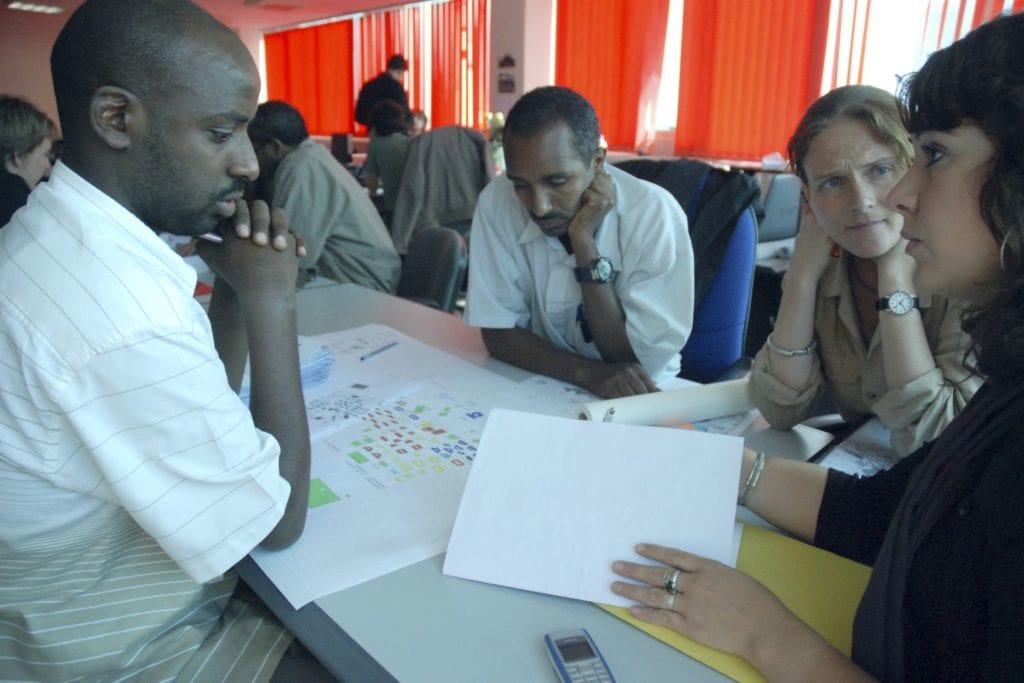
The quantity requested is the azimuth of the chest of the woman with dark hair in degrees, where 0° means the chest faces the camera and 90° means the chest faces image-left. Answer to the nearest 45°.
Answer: approximately 90°

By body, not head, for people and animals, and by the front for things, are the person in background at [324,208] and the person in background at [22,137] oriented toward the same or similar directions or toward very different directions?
very different directions

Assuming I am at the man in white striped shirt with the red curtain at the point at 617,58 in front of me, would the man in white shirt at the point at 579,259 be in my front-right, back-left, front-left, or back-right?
front-right

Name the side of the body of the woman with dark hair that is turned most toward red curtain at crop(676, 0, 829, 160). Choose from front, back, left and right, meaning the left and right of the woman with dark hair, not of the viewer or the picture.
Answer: right

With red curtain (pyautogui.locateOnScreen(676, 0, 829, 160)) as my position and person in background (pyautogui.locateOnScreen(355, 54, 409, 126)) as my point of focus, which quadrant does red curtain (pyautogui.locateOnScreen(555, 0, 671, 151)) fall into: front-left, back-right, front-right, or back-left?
front-right

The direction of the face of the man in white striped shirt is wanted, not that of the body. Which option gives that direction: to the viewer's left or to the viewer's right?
to the viewer's right

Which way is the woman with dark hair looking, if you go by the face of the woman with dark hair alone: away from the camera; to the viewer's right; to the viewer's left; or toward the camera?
to the viewer's left
